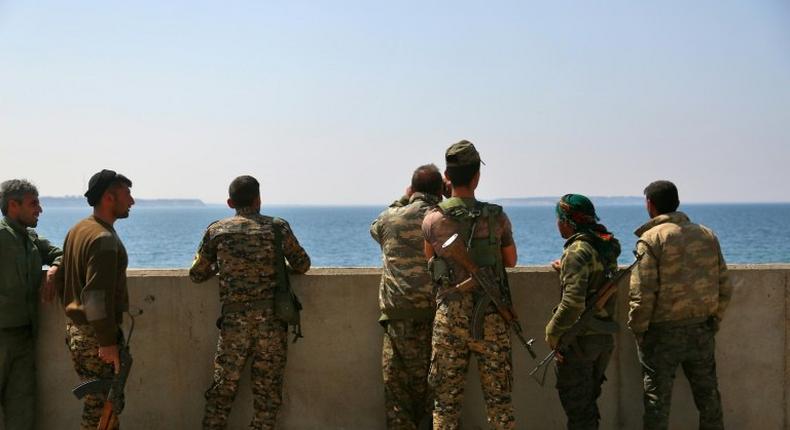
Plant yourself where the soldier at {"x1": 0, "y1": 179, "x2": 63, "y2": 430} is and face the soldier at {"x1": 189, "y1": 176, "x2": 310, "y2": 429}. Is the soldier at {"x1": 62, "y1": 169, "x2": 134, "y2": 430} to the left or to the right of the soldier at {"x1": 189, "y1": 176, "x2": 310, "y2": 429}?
right

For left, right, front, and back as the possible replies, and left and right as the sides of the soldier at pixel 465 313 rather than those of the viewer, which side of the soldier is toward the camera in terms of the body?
back

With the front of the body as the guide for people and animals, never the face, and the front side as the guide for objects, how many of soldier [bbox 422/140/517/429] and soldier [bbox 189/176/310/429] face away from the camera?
2

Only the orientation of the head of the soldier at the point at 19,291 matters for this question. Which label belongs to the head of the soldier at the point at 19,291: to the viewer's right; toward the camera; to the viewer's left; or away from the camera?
to the viewer's right

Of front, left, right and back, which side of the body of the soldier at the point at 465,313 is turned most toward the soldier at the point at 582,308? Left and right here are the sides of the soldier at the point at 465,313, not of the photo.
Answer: right

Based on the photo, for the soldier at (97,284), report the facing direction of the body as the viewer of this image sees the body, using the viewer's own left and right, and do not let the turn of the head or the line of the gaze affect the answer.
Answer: facing away from the viewer and to the right of the viewer

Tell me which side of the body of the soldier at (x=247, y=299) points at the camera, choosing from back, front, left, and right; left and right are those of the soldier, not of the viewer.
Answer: back

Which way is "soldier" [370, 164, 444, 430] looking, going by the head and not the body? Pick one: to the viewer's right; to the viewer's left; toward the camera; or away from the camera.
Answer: away from the camera
